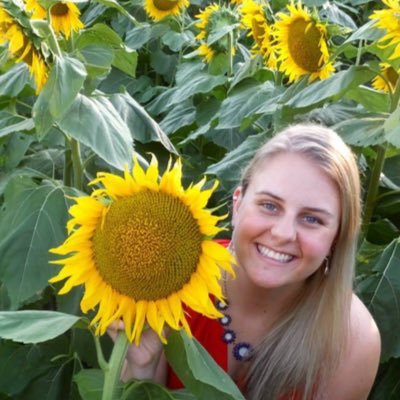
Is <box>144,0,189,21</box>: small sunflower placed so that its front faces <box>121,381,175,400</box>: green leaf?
yes

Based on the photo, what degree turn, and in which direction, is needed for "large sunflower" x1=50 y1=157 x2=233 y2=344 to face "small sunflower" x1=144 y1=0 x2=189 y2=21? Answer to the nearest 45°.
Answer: approximately 180°

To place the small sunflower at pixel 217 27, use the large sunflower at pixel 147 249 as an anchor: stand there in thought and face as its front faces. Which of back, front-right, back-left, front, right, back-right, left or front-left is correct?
back

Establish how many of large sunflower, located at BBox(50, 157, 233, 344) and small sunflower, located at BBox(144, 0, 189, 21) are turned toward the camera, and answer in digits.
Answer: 2
